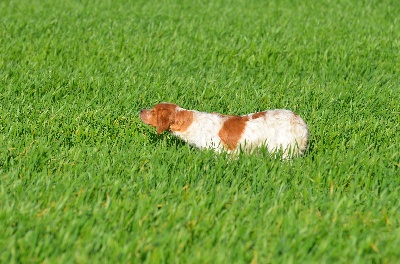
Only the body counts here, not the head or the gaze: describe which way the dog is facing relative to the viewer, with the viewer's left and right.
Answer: facing to the left of the viewer
